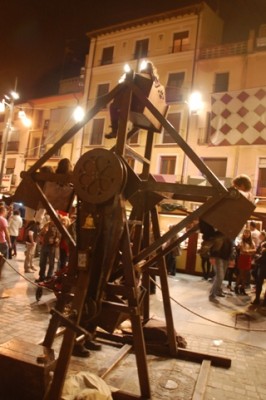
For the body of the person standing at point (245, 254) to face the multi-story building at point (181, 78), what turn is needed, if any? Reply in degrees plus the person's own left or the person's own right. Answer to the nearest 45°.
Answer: approximately 135° to the person's own right

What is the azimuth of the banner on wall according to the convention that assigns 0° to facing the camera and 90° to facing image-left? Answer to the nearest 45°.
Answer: approximately 0°

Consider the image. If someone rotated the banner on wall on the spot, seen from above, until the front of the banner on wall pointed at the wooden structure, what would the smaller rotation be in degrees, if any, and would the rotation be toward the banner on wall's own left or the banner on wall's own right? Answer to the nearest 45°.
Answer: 0° — it already faces it

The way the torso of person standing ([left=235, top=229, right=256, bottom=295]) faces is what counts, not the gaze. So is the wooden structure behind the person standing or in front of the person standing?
in front

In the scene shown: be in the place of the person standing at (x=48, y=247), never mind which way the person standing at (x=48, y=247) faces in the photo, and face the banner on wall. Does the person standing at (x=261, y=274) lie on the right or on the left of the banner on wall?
right
